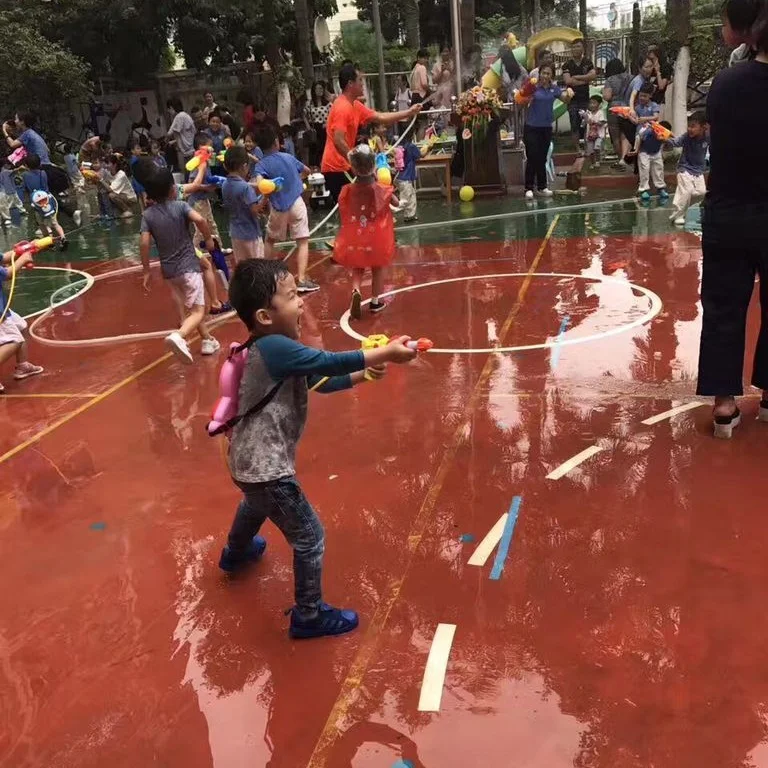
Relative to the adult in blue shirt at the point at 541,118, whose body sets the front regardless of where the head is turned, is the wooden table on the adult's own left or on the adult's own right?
on the adult's own right

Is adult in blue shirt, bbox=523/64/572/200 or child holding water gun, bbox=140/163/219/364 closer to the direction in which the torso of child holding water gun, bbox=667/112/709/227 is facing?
the child holding water gun

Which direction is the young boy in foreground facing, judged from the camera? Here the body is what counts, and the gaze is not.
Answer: to the viewer's right

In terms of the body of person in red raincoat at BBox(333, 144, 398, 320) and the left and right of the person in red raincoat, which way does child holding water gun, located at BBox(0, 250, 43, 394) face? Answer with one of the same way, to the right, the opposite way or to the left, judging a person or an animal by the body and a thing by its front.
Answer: to the right

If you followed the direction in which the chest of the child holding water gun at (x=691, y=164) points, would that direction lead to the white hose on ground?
yes

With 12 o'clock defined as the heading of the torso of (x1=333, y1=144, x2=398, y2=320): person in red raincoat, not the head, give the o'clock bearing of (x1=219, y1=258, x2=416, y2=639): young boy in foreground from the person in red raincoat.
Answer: The young boy in foreground is roughly at 6 o'clock from the person in red raincoat.

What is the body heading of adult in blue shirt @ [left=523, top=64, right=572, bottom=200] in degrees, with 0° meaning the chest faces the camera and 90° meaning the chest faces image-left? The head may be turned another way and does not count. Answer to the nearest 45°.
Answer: approximately 0°

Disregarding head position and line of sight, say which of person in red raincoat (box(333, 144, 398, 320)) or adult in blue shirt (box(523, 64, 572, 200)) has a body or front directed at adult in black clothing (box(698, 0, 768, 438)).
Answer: the adult in blue shirt

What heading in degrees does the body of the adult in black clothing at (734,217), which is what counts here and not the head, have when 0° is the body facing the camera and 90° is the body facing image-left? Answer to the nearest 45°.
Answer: approximately 180°

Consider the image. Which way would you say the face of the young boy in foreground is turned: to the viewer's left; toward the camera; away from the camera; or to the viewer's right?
to the viewer's right

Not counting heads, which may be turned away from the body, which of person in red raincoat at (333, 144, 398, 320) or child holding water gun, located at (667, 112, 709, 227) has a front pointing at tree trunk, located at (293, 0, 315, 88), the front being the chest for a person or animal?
the person in red raincoat

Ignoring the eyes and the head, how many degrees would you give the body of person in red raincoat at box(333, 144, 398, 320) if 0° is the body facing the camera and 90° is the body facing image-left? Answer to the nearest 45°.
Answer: approximately 180°

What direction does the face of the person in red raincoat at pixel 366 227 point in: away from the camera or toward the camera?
away from the camera

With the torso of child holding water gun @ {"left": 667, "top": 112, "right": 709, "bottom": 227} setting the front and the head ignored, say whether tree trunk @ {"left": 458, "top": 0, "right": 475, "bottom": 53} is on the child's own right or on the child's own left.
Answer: on the child's own right

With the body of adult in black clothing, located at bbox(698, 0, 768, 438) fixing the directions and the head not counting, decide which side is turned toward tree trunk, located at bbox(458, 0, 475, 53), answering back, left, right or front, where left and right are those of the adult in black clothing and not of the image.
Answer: front

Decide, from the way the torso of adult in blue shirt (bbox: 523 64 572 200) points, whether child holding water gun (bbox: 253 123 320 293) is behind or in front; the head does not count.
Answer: in front
